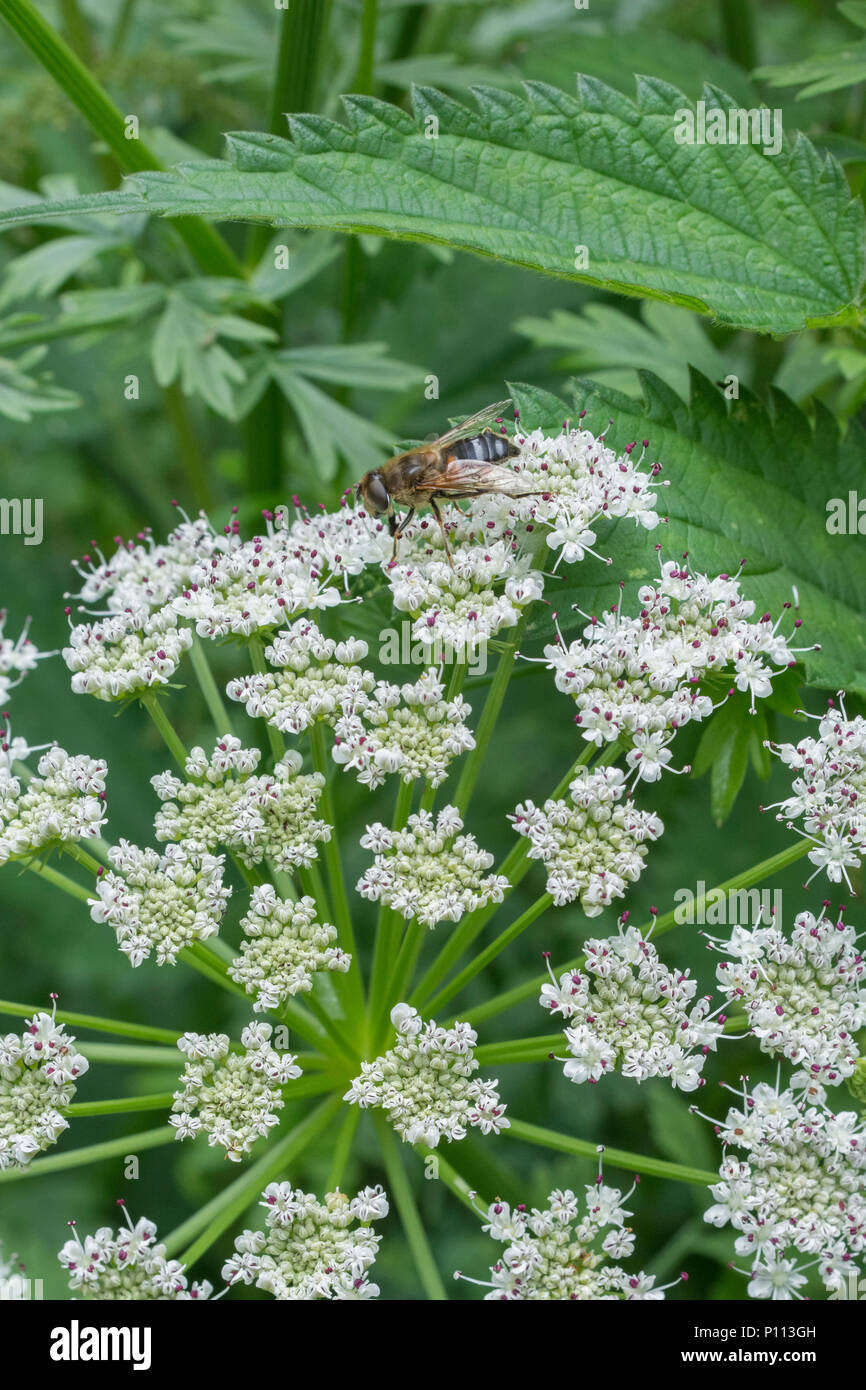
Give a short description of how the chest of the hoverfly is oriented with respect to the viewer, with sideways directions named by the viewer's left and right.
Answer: facing to the left of the viewer
